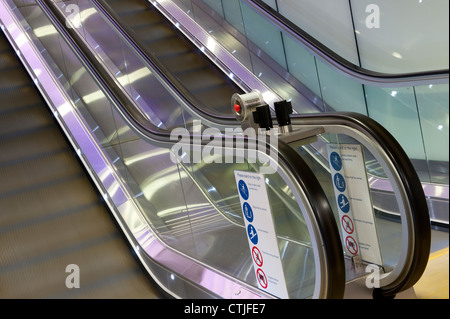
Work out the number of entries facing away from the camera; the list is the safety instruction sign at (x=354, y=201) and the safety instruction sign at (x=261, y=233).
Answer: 0

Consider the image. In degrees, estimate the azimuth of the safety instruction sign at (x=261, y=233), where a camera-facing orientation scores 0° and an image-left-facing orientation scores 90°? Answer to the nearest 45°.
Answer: approximately 45°

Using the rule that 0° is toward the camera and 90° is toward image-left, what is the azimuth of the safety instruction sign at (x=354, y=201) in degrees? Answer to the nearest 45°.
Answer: approximately 45°

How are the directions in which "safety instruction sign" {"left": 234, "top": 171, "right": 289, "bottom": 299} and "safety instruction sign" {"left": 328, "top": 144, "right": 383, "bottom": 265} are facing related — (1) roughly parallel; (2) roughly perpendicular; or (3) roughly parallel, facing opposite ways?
roughly parallel

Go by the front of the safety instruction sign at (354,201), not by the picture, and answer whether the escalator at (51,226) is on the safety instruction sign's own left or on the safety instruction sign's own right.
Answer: on the safety instruction sign's own right

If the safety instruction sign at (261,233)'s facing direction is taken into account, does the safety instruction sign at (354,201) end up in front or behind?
behind

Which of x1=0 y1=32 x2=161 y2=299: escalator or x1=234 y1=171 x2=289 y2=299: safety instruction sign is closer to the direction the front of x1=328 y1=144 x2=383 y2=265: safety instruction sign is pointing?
the safety instruction sign

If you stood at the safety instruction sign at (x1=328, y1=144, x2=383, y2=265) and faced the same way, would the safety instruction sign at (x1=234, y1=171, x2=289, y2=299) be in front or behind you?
in front

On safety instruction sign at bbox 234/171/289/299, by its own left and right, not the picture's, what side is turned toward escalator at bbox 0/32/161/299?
right
